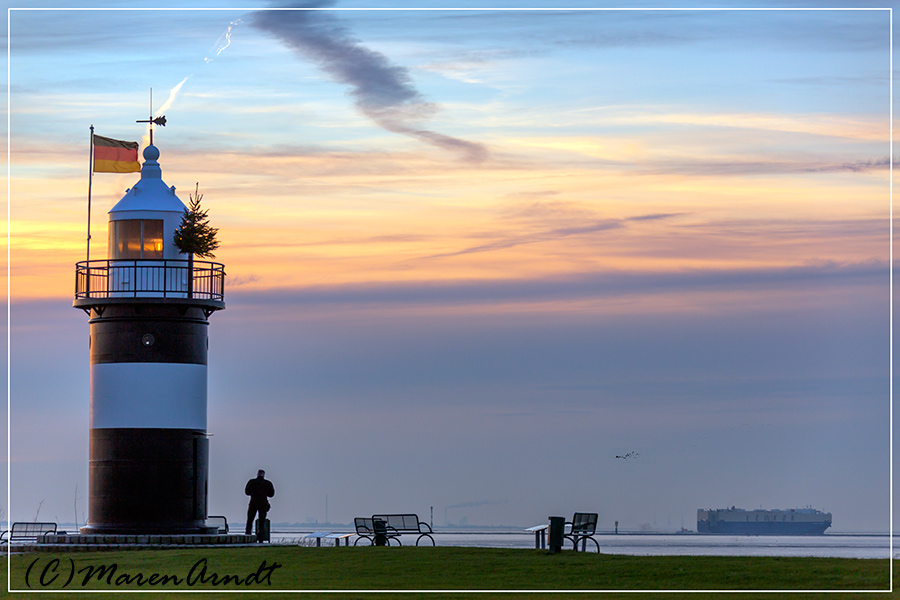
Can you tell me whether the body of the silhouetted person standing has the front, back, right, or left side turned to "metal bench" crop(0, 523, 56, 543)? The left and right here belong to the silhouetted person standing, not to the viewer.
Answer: left

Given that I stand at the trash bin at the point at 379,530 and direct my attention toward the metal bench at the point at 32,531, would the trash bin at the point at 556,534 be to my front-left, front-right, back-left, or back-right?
back-left

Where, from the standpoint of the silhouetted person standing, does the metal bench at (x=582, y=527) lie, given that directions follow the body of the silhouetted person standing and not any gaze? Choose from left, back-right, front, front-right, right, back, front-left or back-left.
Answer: back-right

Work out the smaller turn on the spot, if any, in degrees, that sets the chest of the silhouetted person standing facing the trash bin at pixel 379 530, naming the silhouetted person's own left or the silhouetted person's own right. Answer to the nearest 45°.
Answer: approximately 135° to the silhouetted person's own right

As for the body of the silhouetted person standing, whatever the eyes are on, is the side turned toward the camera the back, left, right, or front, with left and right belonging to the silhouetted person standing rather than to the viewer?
back

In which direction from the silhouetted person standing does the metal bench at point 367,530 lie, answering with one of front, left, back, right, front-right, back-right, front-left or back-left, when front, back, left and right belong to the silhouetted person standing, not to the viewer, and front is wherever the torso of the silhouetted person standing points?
back-right

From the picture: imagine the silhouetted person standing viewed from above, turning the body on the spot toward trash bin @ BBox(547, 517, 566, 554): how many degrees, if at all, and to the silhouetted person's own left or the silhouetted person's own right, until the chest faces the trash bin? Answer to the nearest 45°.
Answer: approximately 135° to the silhouetted person's own right
